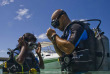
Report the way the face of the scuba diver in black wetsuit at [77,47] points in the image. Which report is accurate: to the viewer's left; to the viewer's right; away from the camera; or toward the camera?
to the viewer's left

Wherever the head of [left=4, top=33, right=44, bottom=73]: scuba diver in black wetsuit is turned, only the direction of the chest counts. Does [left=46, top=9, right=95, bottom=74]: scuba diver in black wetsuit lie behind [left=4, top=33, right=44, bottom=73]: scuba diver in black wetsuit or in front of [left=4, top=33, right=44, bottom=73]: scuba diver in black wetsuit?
in front

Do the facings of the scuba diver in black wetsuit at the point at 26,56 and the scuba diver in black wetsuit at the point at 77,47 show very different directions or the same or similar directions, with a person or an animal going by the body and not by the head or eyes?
very different directions

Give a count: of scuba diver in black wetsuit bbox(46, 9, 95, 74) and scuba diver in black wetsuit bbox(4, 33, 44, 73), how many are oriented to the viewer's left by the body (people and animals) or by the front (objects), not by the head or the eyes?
1

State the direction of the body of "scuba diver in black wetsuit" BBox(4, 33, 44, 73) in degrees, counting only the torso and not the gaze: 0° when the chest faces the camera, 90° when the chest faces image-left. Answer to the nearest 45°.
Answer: approximately 315°

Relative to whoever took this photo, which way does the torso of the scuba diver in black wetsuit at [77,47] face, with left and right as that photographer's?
facing to the left of the viewer

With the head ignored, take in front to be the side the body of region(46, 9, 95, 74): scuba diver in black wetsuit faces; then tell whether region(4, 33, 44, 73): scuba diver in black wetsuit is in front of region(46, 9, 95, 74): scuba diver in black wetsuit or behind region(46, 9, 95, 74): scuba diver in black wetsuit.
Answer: in front
